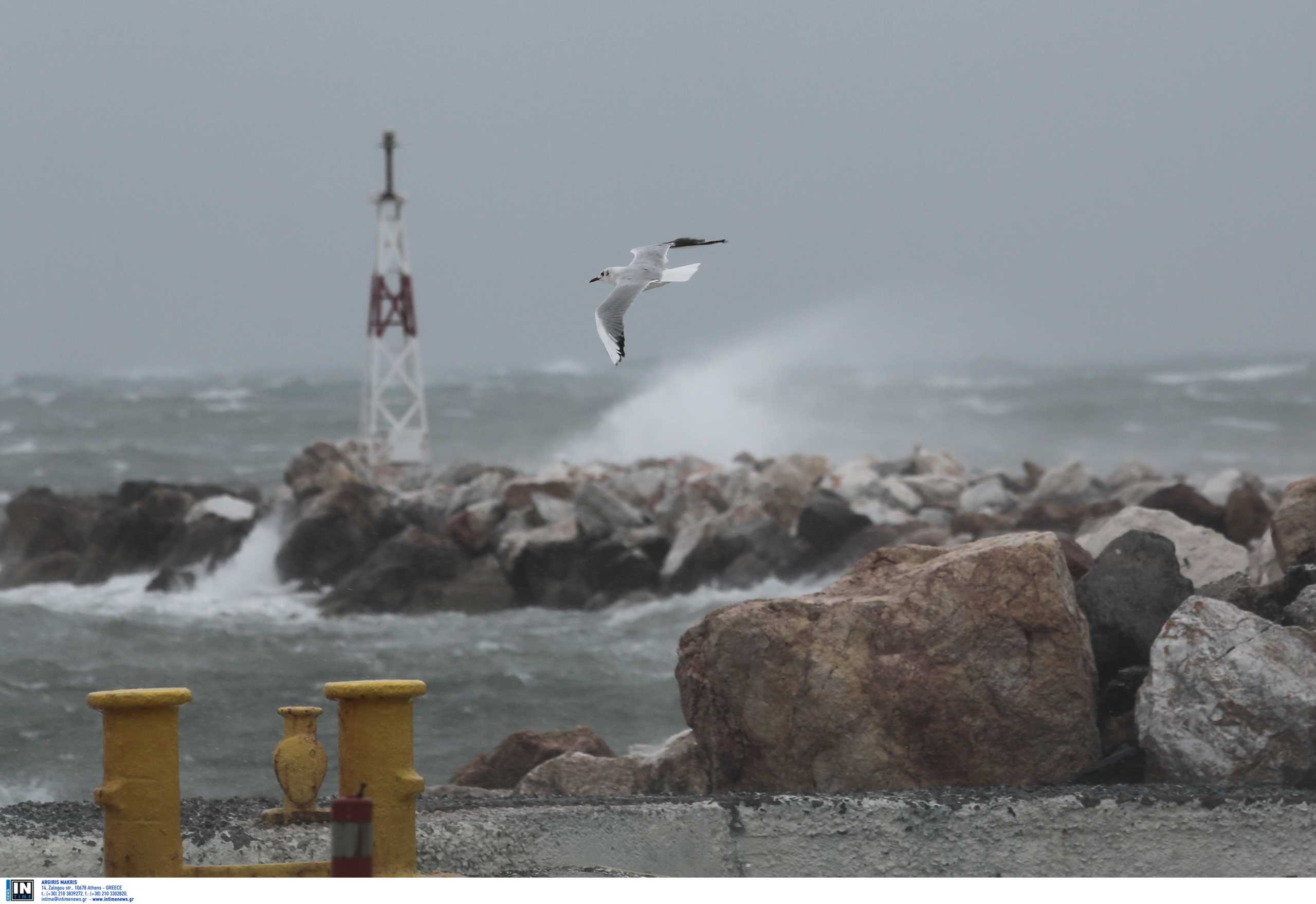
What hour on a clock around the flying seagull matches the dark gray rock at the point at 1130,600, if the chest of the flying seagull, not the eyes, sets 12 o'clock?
The dark gray rock is roughly at 6 o'clock from the flying seagull.

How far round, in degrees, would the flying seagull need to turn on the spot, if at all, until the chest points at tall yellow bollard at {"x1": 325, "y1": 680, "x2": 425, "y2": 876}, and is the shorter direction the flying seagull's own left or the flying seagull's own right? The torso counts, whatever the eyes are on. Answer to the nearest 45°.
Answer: approximately 90° to the flying seagull's own left

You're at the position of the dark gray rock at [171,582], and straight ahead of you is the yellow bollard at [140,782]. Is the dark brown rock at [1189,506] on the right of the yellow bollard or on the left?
left

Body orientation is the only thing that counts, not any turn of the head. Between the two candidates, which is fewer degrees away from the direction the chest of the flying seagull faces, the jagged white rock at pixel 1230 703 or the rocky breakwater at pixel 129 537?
the rocky breakwater

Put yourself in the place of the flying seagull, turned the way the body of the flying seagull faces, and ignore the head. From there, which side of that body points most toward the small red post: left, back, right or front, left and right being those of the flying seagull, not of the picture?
left

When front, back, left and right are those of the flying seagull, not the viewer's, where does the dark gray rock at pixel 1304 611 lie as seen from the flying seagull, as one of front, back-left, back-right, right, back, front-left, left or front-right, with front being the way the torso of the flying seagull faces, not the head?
back

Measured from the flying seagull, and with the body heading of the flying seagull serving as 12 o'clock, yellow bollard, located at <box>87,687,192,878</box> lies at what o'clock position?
The yellow bollard is roughly at 10 o'clock from the flying seagull.

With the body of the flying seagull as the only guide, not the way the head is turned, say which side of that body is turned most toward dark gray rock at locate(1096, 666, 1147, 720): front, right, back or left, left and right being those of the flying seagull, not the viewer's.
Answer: back

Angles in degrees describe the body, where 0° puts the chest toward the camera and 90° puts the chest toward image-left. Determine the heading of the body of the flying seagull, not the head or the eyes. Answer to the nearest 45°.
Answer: approximately 90°

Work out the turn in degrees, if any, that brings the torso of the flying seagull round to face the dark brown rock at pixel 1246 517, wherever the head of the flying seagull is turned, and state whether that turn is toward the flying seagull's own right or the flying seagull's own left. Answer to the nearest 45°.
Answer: approximately 135° to the flying seagull's own right

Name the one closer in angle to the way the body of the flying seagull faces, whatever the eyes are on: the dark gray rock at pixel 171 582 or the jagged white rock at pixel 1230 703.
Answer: the dark gray rock
